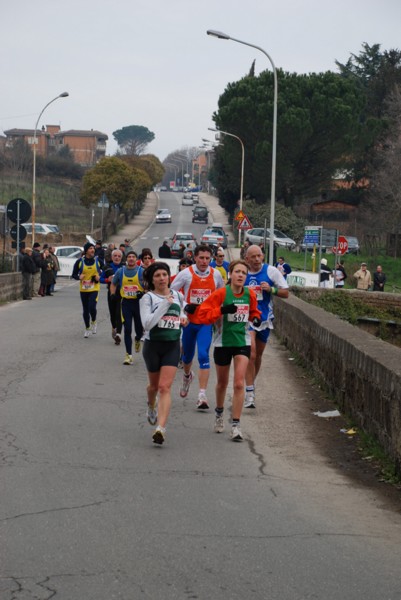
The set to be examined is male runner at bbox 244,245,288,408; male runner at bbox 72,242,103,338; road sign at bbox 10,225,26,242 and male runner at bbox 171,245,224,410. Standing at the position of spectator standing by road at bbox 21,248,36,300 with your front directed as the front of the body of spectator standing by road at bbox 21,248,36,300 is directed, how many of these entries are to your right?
3

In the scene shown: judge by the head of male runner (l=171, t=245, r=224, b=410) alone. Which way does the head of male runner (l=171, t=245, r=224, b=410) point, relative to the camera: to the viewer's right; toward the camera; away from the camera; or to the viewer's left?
toward the camera

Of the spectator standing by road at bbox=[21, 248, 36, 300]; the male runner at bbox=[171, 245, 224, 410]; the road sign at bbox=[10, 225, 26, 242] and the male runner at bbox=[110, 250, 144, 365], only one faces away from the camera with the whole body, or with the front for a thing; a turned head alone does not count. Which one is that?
the road sign

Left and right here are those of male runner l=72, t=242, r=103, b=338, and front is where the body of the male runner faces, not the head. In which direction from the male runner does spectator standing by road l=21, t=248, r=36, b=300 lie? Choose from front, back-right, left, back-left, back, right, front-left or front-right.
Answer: back

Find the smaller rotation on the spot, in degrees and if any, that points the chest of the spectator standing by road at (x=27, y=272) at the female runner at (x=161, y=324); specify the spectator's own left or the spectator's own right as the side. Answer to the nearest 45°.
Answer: approximately 90° to the spectator's own right

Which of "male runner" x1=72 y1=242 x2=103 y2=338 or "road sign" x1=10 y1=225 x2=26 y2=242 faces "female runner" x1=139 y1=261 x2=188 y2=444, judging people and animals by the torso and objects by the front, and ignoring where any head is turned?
the male runner

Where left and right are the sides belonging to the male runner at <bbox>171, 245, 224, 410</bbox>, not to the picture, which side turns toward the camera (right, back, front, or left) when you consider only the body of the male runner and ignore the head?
front

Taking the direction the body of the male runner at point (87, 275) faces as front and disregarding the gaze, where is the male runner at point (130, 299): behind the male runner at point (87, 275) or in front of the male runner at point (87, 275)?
in front

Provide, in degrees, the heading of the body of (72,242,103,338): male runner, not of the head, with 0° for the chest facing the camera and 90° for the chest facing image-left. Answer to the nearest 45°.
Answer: approximately 0°

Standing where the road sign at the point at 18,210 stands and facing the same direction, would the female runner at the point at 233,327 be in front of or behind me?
behind

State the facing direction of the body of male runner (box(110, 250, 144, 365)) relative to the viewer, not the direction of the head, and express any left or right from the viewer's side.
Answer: facing the viewer

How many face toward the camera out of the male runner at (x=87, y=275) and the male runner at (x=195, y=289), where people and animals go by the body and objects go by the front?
2

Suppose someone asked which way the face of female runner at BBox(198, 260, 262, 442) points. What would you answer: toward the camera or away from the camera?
toward the camera

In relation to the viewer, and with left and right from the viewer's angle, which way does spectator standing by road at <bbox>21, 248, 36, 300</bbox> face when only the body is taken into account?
facing to the right of the viewer

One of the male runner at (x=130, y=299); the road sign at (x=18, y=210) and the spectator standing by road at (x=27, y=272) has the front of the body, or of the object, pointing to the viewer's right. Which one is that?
the spectator standing by road

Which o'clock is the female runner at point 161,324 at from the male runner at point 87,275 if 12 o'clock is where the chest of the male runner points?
The female runner is roughly at 12 o'clock from the male runner.
